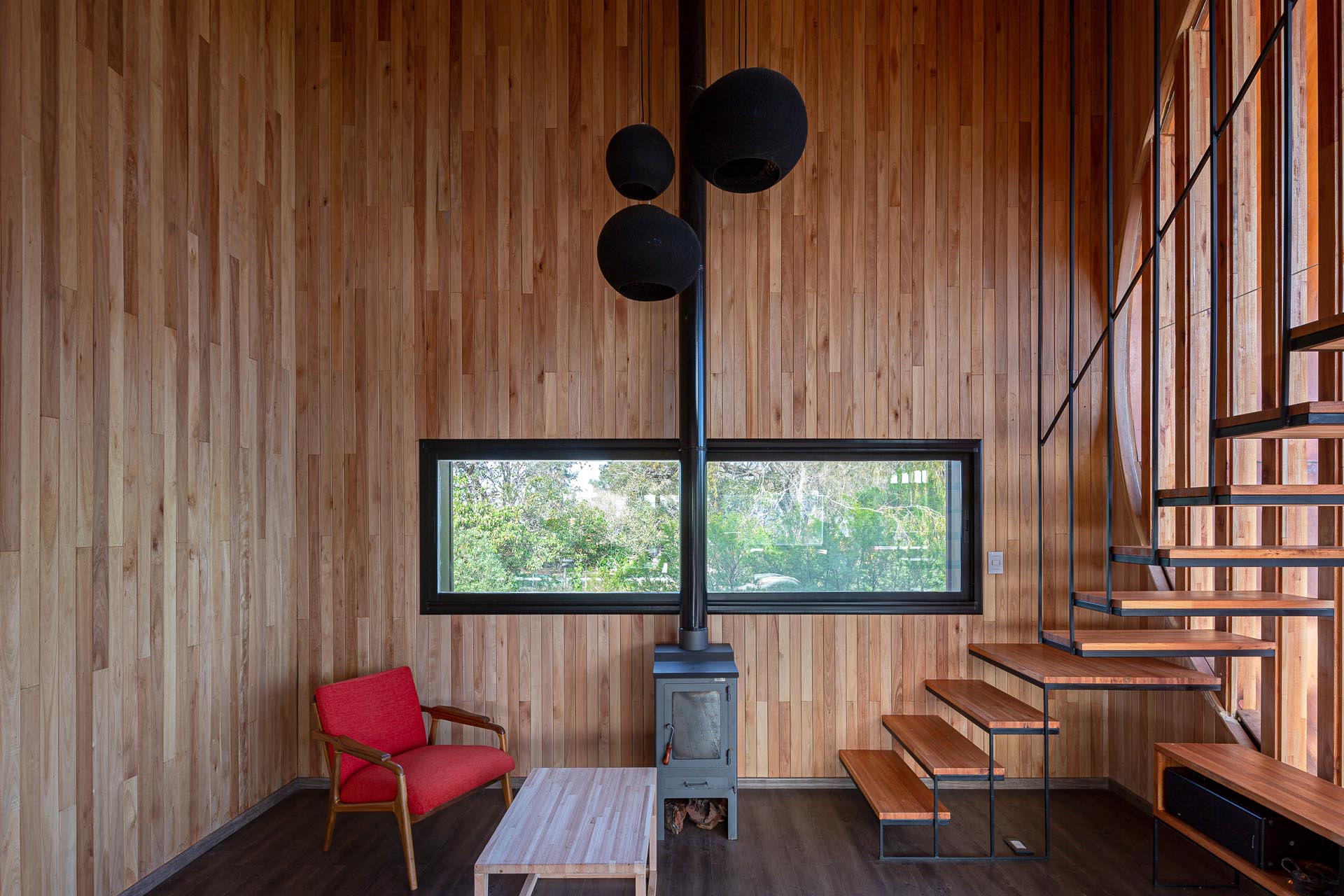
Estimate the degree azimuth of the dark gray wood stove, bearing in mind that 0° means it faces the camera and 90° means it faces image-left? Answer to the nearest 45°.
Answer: approximately 0°

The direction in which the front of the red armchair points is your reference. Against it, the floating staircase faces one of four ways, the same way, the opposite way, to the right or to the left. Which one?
the opposite way

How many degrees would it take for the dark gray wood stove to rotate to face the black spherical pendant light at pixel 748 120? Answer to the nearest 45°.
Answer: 0° — it already faces it

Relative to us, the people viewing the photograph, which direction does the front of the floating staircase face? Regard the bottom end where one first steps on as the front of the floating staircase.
facing to the left of the viewer

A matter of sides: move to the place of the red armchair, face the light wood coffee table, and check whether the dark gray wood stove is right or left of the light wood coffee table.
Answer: left

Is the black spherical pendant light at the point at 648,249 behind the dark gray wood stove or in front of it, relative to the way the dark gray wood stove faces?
in front

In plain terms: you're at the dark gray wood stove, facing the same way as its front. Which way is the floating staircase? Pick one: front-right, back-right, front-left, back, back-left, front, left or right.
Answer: left

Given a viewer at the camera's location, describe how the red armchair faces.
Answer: facing the viewer and to the right of the viewer

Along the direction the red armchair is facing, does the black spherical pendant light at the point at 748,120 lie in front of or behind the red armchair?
in front

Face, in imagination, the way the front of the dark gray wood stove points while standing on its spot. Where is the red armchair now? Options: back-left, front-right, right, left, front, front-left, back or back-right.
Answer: right

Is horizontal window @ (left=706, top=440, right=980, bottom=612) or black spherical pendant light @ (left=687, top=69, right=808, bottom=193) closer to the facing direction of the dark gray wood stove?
the black spherical pendant light
